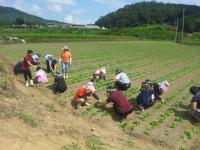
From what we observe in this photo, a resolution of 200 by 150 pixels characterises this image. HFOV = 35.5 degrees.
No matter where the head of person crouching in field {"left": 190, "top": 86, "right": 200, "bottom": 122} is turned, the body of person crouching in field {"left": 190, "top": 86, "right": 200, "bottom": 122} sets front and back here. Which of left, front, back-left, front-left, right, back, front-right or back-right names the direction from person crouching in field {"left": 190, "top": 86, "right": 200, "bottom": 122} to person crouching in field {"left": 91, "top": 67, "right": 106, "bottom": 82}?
front-right

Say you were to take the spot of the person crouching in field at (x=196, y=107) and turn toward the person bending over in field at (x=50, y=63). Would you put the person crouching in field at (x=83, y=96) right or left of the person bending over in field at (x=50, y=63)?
left

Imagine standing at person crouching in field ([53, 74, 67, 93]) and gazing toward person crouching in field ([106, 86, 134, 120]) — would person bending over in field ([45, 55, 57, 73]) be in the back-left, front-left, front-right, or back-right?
back-left

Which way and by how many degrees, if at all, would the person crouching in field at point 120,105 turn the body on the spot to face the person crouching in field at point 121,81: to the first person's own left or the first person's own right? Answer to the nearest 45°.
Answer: approximately 45° to the first person's own right

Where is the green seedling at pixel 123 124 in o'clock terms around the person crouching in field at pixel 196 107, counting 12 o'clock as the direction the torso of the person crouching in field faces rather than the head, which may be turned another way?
The green seedling is roughly at 11 o'clock from the person crouching in field.

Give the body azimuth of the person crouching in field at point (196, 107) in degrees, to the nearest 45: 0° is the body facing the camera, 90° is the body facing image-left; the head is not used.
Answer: approximately 90°

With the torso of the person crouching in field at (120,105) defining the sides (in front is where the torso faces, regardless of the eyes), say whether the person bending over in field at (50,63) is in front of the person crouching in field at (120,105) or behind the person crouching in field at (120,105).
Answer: in front
